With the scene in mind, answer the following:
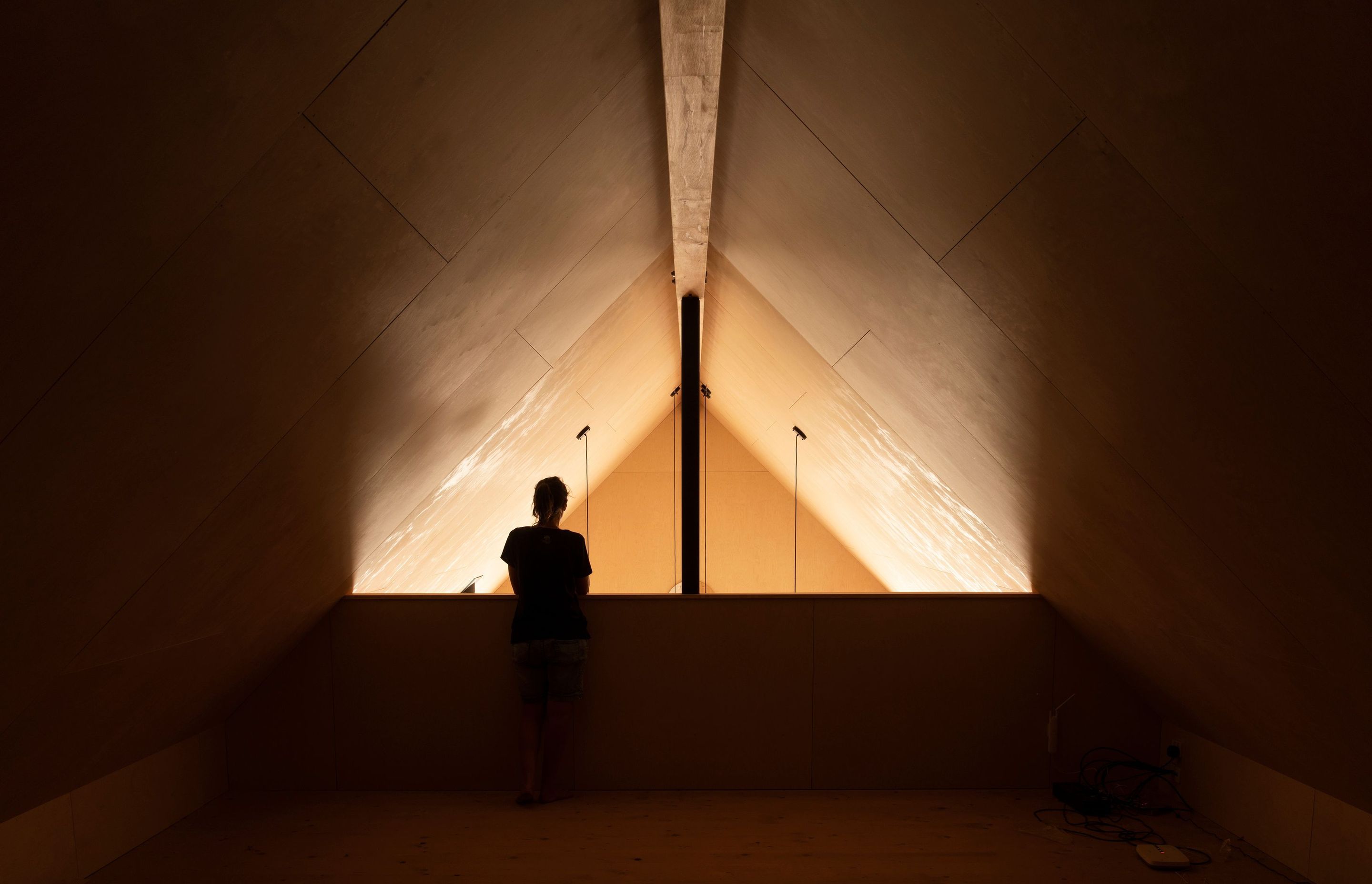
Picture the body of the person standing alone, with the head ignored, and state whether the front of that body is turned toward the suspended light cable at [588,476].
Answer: yes

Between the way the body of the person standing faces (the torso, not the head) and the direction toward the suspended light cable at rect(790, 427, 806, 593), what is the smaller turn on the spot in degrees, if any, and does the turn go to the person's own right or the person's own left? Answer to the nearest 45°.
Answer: approximately 45° to the person's own right

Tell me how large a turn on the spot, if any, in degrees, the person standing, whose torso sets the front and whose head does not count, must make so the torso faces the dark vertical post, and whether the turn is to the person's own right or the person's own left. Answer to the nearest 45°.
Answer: approximately 45° to the person's own right

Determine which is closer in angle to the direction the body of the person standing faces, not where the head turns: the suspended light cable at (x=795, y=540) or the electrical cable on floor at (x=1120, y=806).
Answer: the suspended light cable

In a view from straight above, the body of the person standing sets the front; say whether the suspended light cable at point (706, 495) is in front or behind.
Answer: in front

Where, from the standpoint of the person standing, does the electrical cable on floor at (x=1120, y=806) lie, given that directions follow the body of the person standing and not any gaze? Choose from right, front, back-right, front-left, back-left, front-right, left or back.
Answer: right

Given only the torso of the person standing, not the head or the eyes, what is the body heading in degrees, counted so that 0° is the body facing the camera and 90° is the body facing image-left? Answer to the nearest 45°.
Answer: approximately 180°

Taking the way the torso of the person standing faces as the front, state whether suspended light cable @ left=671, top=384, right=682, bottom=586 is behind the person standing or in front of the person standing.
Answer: in front

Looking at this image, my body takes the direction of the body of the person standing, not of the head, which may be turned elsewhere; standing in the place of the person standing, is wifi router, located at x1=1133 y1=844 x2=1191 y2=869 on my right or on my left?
on my right
